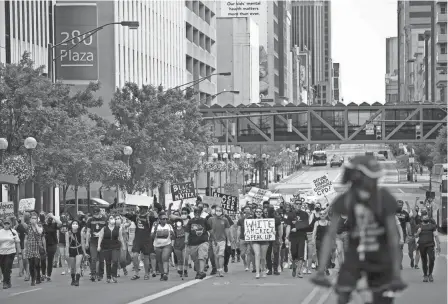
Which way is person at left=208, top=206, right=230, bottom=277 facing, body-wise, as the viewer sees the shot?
toward the camera

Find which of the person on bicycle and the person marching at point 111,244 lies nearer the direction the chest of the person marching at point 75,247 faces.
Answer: the person on bicycle

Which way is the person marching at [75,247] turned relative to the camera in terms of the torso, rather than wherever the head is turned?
toward the camera

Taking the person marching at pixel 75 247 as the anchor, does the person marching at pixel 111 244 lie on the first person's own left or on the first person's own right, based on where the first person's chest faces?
on the first person's own left

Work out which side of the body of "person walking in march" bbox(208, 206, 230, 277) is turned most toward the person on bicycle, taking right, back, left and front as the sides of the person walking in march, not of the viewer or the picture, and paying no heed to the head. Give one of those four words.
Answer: front

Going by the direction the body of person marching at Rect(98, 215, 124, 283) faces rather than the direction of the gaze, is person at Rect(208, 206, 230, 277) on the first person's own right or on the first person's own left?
on the first person's own left

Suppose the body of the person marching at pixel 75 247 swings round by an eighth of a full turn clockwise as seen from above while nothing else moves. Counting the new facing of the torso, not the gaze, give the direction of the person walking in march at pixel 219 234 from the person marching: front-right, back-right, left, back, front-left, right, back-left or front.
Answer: back-left

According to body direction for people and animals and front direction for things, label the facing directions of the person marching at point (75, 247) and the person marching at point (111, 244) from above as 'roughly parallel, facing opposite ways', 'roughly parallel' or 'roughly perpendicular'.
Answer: roughly parallel

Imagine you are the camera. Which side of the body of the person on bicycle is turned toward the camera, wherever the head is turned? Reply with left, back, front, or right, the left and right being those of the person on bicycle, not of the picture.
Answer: front
